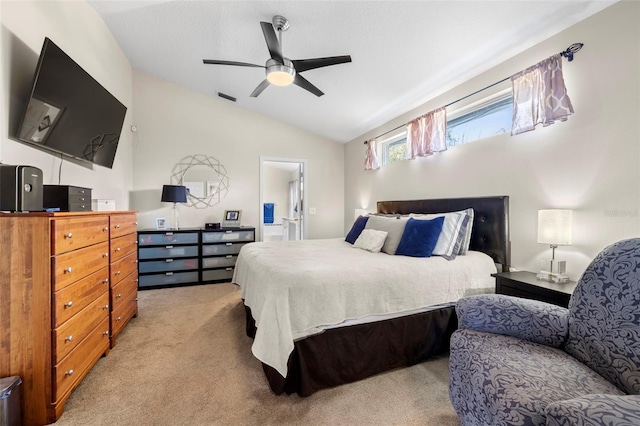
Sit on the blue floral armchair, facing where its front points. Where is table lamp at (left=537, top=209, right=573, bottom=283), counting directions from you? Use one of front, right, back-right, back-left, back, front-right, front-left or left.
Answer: back-right

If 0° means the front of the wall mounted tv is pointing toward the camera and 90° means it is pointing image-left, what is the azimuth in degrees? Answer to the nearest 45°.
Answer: approximately 315°

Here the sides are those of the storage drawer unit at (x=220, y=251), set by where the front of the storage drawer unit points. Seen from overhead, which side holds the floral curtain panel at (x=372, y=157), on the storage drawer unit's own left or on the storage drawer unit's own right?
on the storage drawer unit's own left

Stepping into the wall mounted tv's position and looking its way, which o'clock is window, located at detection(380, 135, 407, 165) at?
The window is roughly at 11 o'clock from the wall mounted tv.

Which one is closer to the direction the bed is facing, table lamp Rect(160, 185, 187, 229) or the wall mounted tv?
the wall mounted tv

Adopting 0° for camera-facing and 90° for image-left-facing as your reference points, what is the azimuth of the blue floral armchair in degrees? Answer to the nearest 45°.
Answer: approximately 45°
